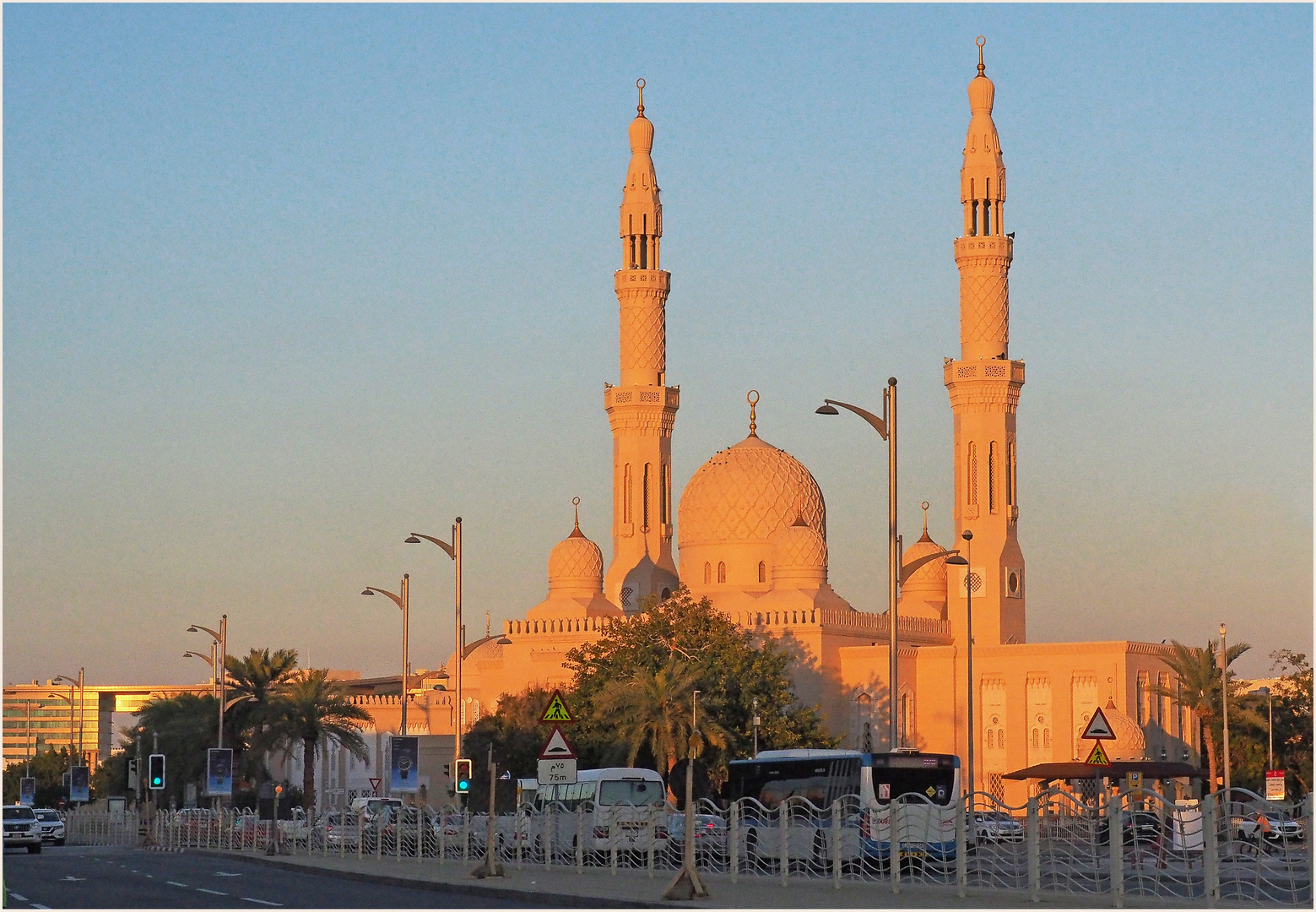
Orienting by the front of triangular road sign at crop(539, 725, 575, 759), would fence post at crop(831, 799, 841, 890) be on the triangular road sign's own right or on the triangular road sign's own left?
on the triangular road sign's own left

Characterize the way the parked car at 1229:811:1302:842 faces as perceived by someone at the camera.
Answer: facing the viewer and to the right of the viewer

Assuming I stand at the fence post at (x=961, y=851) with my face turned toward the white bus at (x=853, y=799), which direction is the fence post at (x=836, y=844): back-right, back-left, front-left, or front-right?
front-left

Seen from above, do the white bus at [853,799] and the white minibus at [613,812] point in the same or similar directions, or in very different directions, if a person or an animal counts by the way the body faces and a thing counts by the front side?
same or similar directions

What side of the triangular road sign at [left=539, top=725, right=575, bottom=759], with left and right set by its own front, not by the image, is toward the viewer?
front

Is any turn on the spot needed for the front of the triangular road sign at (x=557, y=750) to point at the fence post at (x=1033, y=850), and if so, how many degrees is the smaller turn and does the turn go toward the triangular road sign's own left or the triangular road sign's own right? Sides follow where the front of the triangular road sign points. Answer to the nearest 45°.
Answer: approximately 45° to the triangular road sign's own left

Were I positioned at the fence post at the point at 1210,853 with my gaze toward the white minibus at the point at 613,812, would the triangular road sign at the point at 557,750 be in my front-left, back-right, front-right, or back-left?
front-left

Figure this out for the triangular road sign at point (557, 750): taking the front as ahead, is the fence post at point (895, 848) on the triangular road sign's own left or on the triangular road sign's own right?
on the triangular road sign's own left
